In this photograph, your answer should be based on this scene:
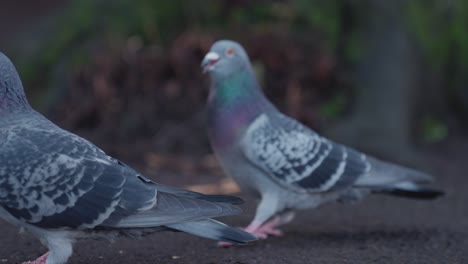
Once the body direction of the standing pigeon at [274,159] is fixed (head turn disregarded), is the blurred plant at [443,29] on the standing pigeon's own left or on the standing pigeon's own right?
on the standing pigeon's own right

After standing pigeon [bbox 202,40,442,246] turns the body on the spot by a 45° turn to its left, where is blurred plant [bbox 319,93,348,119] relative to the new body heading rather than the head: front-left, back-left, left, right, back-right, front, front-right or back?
back-right

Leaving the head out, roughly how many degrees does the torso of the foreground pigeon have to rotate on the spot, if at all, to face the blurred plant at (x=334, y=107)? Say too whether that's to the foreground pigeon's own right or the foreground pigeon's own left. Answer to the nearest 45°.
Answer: approximately 135° to the foreground pigeon's own right

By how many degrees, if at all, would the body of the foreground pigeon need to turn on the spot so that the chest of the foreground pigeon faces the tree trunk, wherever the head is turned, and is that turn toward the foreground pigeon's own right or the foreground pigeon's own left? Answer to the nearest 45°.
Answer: approximately 135° to the foreground pigeon's own right

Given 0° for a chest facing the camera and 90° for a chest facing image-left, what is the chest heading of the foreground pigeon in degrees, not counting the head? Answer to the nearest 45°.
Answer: approximately 90°

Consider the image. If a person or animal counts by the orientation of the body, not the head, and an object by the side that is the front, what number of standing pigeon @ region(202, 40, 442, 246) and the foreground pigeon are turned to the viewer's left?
2

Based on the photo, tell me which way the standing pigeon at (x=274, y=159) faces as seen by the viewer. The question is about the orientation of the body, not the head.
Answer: to the viewer's left

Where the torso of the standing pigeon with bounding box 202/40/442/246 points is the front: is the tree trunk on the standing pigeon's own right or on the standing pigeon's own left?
on the standing pigeon's own right
